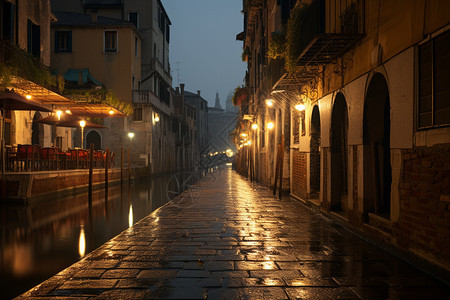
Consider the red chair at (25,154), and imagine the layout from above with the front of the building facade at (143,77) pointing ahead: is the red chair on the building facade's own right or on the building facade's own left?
on the building facade's own right

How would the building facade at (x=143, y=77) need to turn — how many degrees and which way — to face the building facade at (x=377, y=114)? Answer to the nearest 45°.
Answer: approximately 45° to its right

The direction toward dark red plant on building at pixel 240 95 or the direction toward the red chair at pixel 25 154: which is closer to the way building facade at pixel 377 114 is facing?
the red chair

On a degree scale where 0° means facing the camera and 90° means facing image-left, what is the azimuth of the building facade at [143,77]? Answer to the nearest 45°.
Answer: approximately 315°

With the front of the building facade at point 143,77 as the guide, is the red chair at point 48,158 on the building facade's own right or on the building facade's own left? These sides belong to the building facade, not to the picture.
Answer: on the building facade's own right
